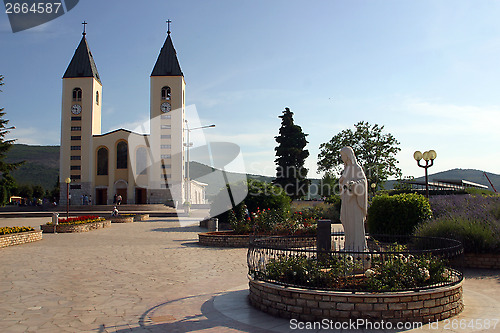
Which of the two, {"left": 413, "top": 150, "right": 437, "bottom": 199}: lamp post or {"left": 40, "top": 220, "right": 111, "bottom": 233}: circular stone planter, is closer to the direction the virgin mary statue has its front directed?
the circular stone planter

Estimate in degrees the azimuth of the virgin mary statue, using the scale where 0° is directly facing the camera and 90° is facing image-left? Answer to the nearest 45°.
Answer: approximately 45°

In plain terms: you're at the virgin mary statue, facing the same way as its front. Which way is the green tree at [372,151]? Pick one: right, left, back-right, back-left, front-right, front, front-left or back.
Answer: back-right

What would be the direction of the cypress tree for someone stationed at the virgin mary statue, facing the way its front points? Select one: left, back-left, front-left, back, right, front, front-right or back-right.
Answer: back-right

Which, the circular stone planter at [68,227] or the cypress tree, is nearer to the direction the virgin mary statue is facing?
the circular stone planter

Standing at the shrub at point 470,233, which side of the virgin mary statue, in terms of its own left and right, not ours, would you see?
back

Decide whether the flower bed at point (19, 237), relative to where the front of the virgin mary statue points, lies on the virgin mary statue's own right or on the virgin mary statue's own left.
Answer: on the virgin mary statue's own right

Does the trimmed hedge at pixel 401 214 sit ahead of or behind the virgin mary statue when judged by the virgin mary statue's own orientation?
behind

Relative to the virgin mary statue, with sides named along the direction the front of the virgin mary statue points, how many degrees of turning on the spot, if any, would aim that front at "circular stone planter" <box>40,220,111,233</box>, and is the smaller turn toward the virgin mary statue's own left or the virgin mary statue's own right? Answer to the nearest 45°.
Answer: approximately 90° to the virgin mary statue's own right
